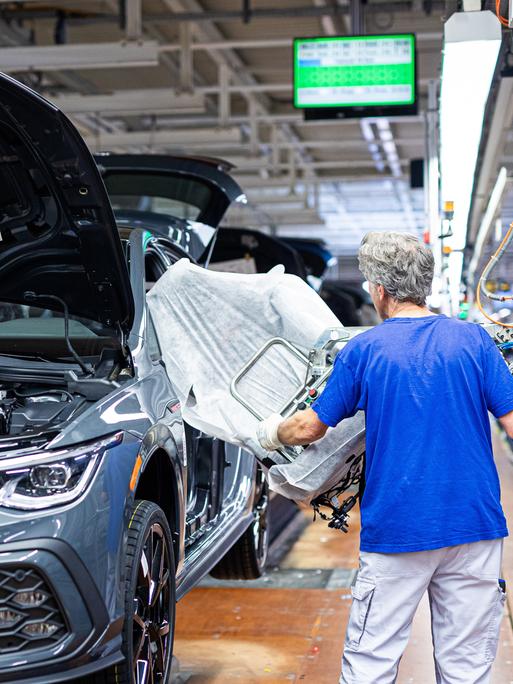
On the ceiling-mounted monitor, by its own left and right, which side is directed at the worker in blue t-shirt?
front

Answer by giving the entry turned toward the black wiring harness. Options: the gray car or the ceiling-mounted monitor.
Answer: the ceiling-mounted monitor

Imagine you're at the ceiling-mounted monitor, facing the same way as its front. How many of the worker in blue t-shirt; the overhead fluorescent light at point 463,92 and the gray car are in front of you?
3

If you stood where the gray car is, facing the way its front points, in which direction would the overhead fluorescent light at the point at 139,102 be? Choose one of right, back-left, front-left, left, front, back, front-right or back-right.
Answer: back-right

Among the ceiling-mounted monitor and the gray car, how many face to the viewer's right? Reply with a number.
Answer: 0

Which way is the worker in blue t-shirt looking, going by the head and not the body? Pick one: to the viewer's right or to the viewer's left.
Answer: to the viewer's left

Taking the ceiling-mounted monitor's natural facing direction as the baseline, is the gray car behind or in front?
in front

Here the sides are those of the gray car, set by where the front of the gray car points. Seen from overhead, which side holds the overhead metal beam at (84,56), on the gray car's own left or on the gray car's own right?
on the gray car's own right

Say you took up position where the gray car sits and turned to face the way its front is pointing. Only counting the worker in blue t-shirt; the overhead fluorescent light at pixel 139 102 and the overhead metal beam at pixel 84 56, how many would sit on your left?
1

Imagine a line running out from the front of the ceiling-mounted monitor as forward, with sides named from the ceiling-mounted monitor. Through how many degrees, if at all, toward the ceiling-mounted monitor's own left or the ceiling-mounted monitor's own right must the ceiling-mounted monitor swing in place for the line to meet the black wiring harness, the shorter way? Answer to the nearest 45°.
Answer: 0° — it already faces it

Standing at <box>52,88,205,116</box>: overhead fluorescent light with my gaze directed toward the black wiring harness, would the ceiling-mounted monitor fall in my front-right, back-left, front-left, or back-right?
front-left

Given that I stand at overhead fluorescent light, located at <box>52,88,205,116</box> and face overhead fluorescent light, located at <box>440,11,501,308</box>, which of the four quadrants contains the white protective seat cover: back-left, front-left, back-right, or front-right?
front-right

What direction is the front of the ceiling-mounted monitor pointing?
toward the camera

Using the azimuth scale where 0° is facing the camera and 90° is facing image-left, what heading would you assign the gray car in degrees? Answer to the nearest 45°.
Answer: approximately 45°

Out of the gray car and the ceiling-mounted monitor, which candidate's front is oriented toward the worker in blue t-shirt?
the ceiling-mounted monitor
